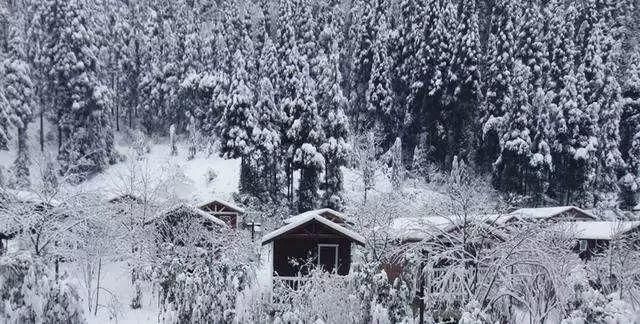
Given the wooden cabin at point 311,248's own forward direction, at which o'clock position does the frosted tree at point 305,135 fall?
The frosted tree is roughly at 6 o'clock from the wooden cabin.

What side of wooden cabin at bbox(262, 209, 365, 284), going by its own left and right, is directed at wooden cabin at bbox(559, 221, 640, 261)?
left

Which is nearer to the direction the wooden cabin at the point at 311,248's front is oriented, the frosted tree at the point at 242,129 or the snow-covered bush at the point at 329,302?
the snow-covered bush

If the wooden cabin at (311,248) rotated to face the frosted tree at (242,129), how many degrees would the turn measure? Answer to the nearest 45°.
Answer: approximately 180°

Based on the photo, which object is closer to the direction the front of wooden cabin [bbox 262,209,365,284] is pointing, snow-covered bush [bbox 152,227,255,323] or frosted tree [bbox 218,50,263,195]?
the snow-covered bush

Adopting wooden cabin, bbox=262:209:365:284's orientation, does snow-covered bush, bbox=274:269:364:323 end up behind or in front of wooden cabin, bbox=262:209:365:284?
in front

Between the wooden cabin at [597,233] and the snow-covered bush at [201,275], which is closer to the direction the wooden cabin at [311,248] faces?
the snow-covered bush

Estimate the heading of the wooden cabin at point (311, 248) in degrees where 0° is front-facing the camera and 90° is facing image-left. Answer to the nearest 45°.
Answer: approximately 0°

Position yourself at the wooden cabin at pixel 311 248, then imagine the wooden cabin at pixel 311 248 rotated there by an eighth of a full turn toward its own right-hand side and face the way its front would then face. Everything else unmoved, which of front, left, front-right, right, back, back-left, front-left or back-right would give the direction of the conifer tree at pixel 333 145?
back-right
